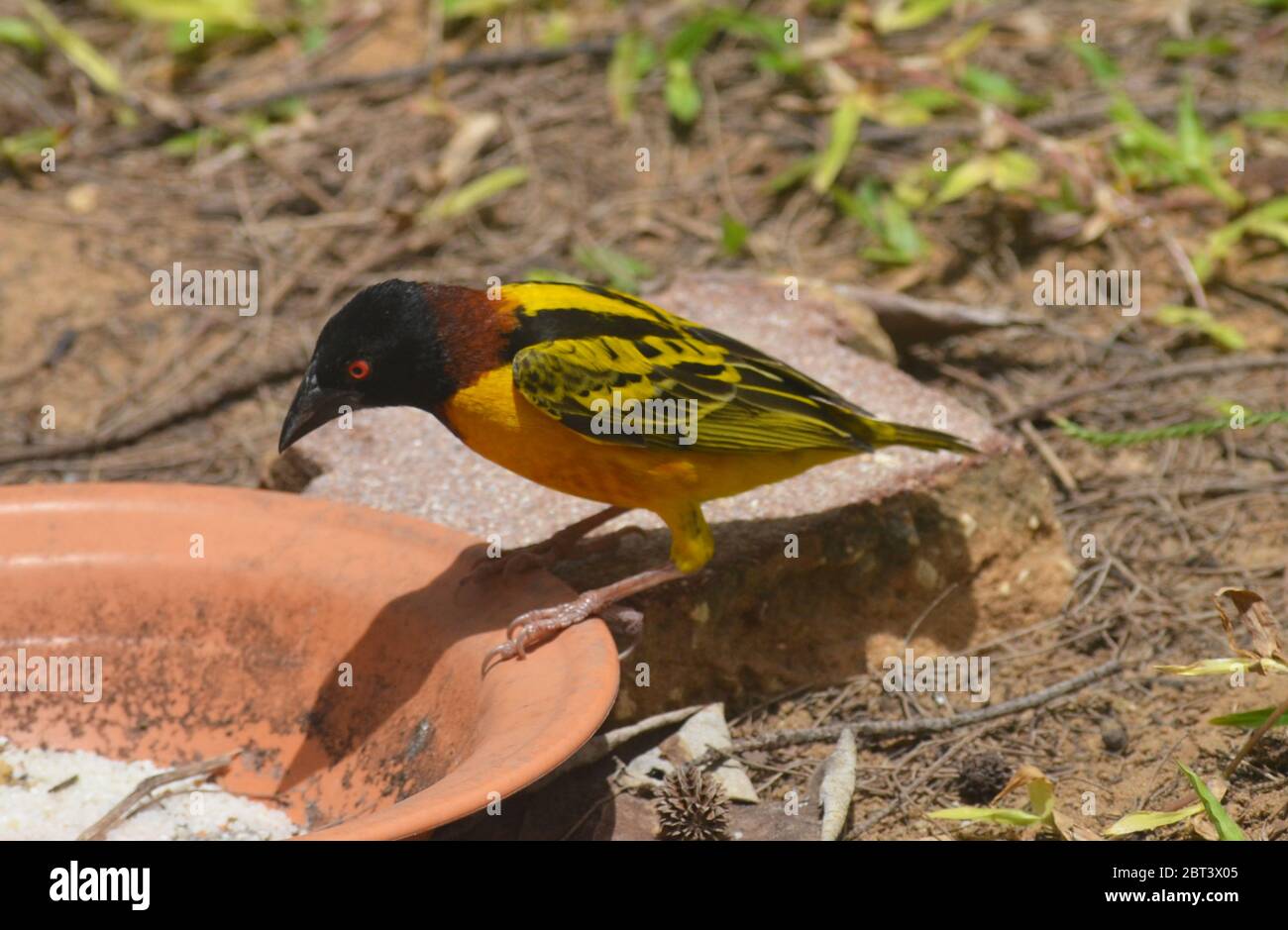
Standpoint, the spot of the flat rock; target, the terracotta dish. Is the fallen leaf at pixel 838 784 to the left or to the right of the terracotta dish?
left

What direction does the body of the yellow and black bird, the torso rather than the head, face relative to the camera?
to the viewer's left
